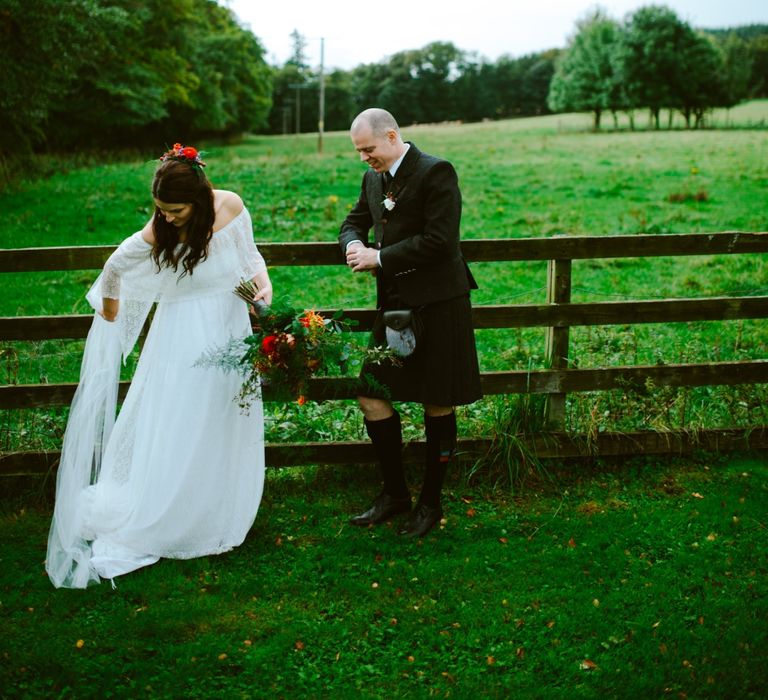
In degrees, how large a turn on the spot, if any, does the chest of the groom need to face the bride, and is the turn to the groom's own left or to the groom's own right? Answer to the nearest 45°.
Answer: approximately 45° to the groom's own right

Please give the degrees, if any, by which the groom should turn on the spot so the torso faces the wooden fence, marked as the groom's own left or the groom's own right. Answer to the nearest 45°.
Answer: approximately 180°

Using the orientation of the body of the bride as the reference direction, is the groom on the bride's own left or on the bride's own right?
on the bride's own left

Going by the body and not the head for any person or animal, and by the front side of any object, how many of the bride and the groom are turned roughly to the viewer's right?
0

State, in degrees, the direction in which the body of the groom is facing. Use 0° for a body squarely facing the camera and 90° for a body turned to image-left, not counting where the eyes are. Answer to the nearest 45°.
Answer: approximately 45°

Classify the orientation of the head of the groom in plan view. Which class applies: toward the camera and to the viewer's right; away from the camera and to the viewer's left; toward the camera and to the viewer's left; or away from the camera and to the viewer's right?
toward the camera and to the viewer's left

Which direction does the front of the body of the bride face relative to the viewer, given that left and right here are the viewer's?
facing the viewer

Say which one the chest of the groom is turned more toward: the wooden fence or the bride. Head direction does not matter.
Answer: the bride
